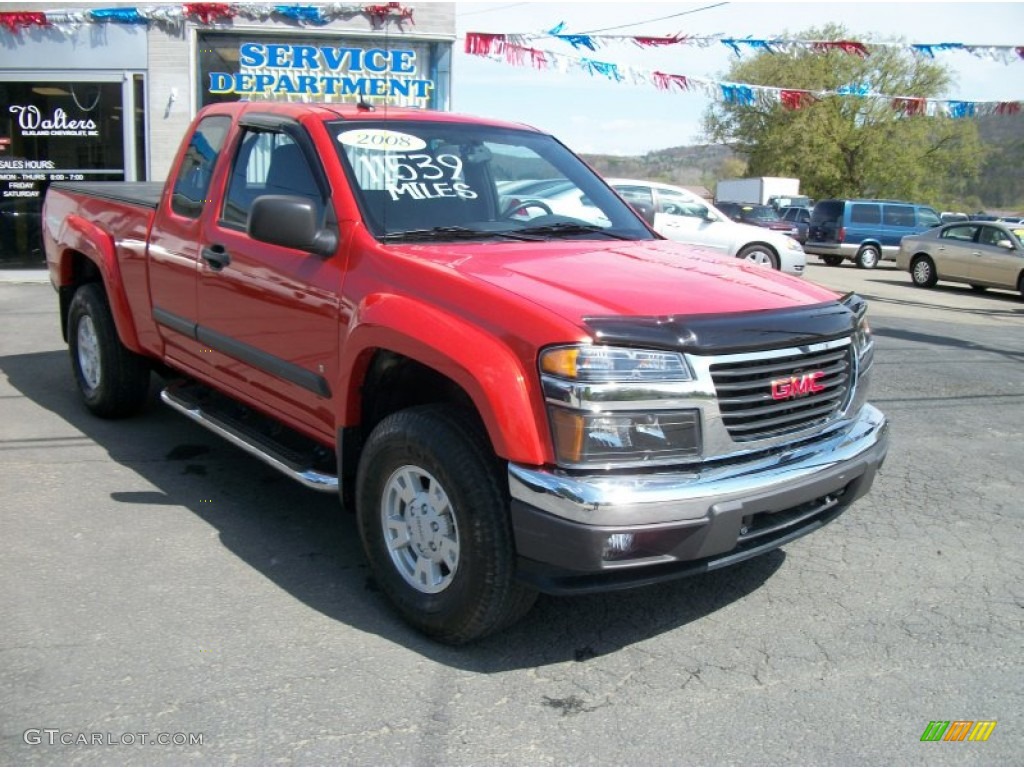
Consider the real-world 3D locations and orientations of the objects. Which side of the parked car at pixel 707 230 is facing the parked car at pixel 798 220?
left

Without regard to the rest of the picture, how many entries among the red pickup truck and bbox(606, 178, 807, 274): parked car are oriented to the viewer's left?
0

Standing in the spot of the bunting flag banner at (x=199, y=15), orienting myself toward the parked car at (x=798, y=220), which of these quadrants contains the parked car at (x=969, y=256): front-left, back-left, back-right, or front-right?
front-right

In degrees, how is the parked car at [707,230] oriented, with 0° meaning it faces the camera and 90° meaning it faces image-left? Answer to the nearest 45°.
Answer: approximately 270°

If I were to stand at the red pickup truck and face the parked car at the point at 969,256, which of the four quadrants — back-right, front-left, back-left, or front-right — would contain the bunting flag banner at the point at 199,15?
front-left

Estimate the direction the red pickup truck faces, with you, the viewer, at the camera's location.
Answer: facing the viewer and to the right of the viewer

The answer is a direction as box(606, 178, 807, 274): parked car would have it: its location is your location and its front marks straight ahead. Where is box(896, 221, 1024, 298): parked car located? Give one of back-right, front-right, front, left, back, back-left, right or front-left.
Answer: front-left

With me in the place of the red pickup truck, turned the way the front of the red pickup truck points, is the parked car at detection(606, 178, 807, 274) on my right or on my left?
on my left

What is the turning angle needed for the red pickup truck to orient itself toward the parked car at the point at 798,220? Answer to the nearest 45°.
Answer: approximately 135° to its left

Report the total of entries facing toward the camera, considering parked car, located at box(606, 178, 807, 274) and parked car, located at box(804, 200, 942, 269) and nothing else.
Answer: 0

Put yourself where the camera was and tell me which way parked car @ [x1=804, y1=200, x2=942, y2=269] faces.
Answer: facing away from the viewer and to the right of the viewer
